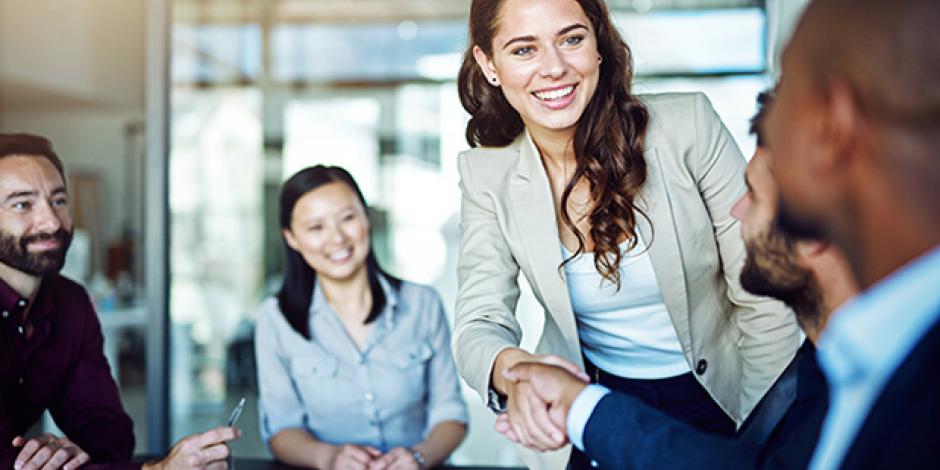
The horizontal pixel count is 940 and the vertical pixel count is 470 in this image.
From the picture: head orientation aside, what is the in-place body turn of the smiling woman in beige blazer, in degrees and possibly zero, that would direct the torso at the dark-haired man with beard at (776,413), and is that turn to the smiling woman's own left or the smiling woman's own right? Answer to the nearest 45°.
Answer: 0° — they already face them

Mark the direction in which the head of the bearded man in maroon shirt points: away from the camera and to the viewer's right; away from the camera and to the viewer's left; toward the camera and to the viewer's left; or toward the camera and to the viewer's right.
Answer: toward the camera and to the viewer's right

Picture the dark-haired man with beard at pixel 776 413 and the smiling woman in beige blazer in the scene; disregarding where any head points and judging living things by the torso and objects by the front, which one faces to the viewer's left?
the dark-haired man with beard

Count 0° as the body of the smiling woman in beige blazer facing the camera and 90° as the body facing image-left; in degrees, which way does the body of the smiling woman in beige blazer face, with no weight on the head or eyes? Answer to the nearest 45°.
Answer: approximately 0°

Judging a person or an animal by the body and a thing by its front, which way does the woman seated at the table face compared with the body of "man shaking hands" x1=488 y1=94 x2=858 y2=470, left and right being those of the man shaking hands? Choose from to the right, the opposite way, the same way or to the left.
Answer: to the left

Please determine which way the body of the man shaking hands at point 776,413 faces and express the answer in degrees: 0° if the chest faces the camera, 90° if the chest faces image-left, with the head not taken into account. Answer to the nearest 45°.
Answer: approximately 90°

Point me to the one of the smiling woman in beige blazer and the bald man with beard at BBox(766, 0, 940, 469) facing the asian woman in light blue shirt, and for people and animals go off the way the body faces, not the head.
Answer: the bald man with beard

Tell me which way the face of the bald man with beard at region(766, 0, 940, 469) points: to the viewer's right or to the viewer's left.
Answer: to the viewer's left
